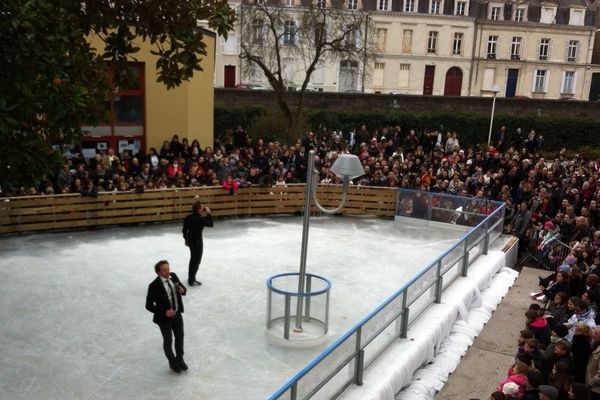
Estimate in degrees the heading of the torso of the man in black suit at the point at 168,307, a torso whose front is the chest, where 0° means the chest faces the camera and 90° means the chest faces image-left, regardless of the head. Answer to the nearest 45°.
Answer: approximately 315°

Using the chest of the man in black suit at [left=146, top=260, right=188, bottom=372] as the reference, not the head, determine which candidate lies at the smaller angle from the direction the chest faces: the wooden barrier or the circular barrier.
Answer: the circular barrier

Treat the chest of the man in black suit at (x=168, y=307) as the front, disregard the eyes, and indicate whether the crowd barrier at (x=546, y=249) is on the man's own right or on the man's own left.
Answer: on the man's own left

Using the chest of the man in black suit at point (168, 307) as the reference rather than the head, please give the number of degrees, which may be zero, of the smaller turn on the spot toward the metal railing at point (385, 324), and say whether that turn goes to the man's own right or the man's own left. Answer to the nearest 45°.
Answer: approximately 45° to the man's own left

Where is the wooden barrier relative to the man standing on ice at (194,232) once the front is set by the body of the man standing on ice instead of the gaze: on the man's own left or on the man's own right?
on the man's own left
